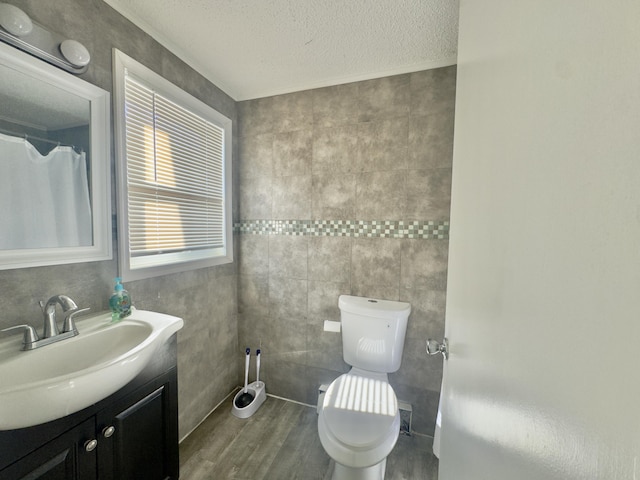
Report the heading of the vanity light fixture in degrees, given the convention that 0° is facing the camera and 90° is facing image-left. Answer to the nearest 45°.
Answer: approximately 315°

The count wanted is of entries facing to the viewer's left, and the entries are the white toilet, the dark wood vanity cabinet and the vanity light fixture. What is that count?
0

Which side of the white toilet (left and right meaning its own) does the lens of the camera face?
front

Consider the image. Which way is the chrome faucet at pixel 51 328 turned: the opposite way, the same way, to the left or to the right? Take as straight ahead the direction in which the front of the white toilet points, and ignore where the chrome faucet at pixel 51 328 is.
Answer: to the left

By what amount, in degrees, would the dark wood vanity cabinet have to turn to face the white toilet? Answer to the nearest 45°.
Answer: approximately 45° to its left

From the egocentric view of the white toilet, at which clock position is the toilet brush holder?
The toilet brush holder is roughly at 4 o'clock from the white toilet.

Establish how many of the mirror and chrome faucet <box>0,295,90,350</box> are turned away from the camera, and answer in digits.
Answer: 0

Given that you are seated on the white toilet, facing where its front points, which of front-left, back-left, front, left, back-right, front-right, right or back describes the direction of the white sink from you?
front-right

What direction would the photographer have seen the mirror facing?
facing the viewer and to the right of the viewer
